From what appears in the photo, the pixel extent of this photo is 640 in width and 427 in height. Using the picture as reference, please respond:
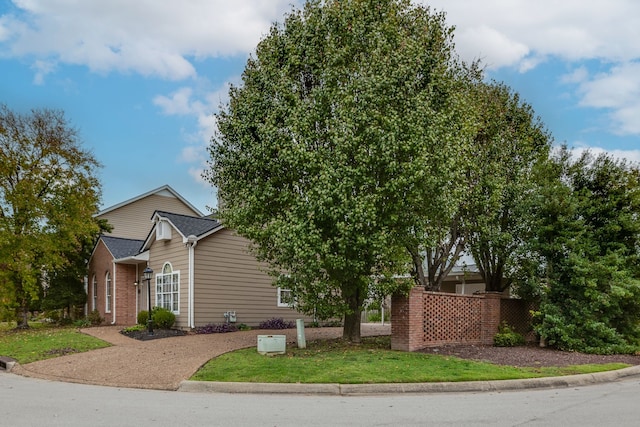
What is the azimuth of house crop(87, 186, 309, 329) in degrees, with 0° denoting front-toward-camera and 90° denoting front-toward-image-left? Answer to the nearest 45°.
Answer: approximately 45°

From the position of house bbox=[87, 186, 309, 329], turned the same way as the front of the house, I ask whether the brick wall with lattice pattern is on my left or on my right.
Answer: on my left

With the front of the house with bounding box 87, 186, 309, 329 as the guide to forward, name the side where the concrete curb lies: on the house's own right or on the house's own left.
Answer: on the house's own left

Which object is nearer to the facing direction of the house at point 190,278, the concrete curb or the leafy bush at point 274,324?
the concrete curb

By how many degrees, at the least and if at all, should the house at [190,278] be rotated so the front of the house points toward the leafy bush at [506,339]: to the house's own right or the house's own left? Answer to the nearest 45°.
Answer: approximately 90° to the house's own left
